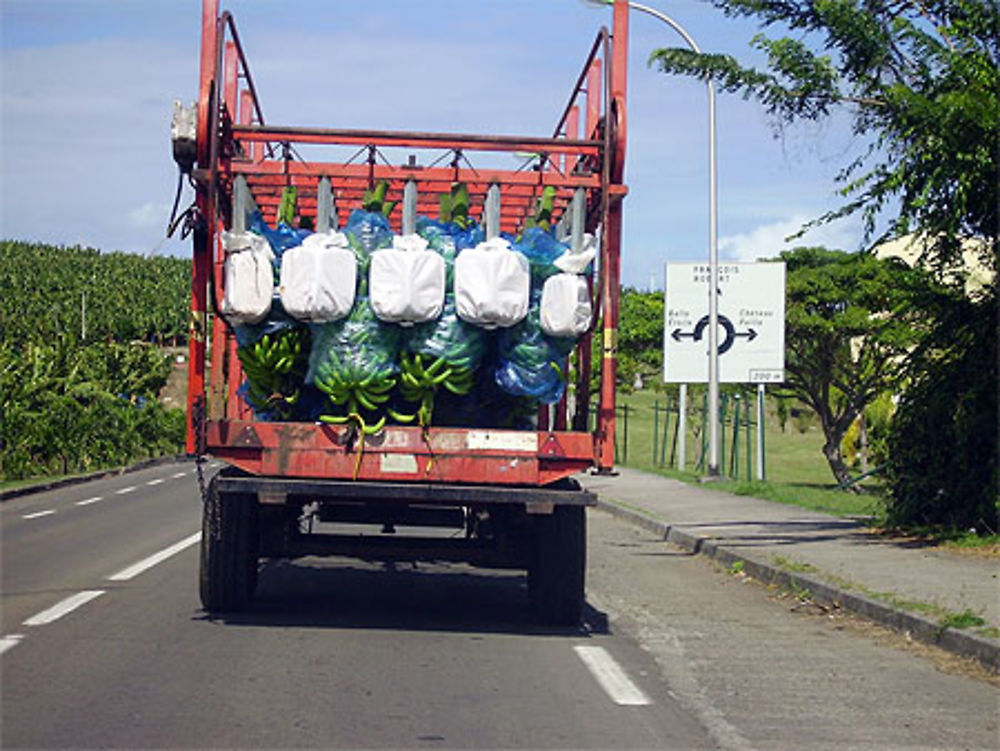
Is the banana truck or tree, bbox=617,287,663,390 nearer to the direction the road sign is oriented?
the banana truck

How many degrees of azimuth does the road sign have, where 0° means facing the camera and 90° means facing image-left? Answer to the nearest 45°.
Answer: approximately 0°

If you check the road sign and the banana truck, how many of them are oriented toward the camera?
1

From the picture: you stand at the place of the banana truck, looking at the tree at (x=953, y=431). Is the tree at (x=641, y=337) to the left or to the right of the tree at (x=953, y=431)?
left

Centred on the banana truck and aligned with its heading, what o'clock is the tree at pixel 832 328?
The tree is roughly at 1 o'clock from the banana truck.

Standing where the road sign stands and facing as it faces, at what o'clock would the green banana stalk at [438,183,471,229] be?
The green banana stalk is roughly at 12 o'clock from the road sign.

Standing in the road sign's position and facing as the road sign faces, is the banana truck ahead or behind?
ahead

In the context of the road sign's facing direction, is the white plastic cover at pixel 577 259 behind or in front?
in front

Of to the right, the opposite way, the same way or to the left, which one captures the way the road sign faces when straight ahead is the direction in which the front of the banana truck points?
the opposite way

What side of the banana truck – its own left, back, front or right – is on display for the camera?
back

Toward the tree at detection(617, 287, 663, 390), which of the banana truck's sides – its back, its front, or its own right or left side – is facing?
front

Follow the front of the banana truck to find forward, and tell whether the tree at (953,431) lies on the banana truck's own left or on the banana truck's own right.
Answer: on the banana truck's own right
